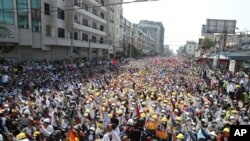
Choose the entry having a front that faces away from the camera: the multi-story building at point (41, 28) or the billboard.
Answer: the billboard

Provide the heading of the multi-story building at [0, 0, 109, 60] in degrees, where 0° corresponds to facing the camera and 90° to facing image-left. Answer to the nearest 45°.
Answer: approximately 315°

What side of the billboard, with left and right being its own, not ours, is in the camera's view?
back

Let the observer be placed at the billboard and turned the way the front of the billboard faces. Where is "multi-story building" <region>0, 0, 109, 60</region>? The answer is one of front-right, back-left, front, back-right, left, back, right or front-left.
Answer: back-left

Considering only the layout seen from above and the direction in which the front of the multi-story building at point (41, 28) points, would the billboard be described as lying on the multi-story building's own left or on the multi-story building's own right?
on the multi-story building's own left

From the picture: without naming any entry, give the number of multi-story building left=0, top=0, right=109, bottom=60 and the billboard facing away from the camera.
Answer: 1

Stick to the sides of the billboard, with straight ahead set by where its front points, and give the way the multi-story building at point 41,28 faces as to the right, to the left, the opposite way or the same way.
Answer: to the right
